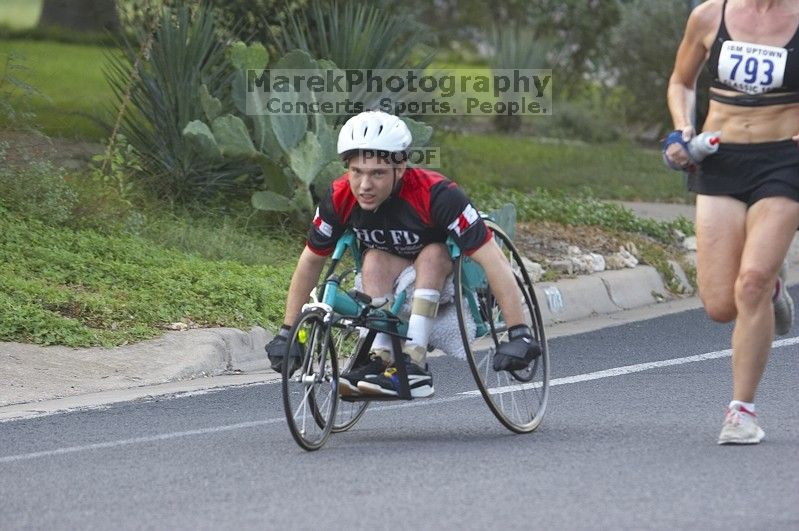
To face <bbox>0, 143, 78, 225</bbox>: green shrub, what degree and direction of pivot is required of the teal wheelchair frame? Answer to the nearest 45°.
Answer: approximately 90° to its right

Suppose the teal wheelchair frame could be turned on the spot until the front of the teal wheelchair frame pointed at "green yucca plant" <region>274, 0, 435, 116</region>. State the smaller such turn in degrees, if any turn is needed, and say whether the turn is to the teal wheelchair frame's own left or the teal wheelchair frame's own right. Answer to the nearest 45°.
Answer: approximately 135° to the teal wheelchair frame's own right

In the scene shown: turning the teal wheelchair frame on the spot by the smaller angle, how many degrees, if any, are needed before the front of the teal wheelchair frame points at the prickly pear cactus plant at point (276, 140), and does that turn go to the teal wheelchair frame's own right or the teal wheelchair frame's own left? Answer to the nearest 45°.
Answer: approximately 135° to the teal wheelchair frame's own right

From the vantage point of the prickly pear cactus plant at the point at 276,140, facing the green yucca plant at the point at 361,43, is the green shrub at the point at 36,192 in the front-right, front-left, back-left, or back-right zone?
back-left

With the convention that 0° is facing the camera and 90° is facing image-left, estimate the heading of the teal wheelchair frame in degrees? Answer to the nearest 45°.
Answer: approximately 45°

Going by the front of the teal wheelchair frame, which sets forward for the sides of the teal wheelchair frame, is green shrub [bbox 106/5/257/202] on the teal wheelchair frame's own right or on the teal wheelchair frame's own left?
on the teal wheelchair frame's own right

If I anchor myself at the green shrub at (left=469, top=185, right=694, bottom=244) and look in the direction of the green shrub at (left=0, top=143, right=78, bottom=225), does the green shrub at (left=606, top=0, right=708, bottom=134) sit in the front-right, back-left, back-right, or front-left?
back-right
